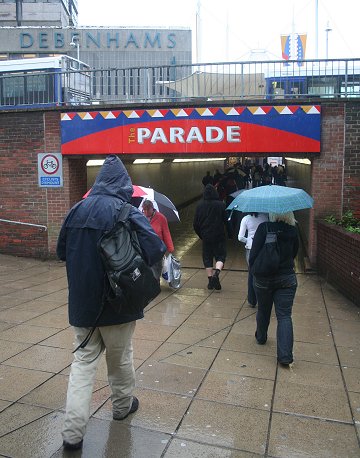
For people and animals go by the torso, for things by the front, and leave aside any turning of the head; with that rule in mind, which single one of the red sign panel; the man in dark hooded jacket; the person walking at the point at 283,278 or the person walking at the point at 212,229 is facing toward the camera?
the red sign panel

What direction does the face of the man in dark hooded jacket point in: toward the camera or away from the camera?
away from the camera

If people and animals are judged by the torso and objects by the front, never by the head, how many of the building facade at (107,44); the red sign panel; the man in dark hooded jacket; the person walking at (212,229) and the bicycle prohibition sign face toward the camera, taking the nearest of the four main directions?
3

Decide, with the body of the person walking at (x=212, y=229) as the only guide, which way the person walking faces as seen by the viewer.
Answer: away from the camera

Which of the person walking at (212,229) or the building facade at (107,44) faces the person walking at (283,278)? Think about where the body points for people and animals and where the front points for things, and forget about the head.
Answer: the building facade

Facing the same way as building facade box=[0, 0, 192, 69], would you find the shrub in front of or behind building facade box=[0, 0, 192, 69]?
in front

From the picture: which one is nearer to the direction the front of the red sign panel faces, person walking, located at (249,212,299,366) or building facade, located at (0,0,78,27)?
the person walking

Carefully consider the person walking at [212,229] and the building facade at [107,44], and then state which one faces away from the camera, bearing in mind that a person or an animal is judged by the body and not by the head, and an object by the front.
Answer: the person walking

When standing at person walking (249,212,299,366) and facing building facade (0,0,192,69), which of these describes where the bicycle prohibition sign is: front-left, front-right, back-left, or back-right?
front-left

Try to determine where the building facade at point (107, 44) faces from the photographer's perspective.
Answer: facing the viewer

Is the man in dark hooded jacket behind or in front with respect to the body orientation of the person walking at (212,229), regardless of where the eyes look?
behind

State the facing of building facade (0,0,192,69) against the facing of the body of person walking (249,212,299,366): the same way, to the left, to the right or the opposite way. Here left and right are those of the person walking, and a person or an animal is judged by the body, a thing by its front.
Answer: the opposite way

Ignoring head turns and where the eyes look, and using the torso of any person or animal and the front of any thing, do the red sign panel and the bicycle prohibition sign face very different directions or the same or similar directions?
same or similar directions

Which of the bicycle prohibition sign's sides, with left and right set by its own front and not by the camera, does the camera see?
front
